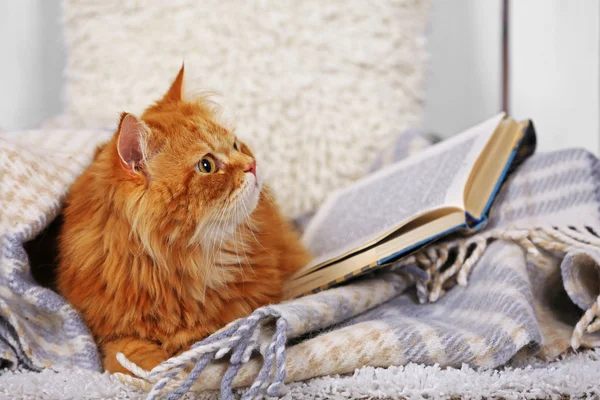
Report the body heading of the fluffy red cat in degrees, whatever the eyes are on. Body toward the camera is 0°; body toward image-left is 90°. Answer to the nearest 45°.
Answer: approximately 315°

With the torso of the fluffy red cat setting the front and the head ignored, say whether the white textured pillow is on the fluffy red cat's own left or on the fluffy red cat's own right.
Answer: on the fluffy red cat's own left
